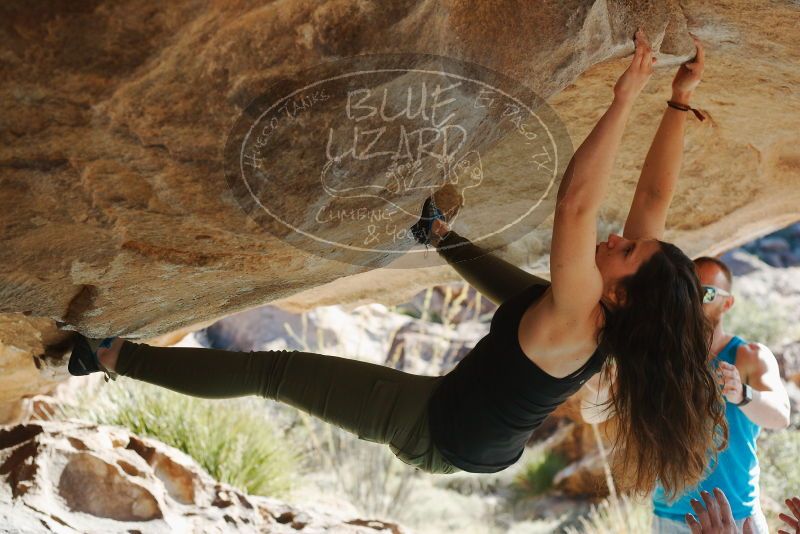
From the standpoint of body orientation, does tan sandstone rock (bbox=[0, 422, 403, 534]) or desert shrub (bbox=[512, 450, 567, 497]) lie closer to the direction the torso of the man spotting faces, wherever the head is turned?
the tan sandstone rock

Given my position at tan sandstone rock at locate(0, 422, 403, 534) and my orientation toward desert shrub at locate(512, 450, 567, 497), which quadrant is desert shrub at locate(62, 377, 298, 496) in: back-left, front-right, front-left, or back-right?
front-left

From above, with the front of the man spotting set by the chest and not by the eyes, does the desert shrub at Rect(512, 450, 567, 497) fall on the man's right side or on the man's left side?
on the man's right side

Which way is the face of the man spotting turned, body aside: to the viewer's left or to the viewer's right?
to the viewer's left

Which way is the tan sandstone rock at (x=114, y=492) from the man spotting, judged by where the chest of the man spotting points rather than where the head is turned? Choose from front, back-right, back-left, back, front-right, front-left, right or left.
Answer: front-right

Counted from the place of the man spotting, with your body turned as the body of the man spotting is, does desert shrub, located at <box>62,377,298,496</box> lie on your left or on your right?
on your right
